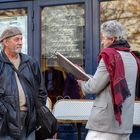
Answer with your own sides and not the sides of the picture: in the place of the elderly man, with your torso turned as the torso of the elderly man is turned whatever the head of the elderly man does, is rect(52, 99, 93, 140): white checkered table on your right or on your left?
on your left

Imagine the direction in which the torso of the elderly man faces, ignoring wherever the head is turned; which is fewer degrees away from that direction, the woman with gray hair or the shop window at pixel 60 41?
the woman with gray hair

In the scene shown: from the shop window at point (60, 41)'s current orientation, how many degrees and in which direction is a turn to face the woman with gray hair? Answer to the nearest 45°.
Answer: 0° — it already faces them

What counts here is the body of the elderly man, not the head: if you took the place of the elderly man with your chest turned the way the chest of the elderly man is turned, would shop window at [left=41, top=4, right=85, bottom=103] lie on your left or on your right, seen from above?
on your left

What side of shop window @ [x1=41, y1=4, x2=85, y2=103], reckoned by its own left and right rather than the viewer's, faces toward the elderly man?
front

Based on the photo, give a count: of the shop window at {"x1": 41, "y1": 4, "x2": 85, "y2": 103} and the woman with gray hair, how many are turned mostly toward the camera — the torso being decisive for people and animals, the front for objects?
1

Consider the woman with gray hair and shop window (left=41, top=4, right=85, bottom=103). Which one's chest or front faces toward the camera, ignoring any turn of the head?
the shop window

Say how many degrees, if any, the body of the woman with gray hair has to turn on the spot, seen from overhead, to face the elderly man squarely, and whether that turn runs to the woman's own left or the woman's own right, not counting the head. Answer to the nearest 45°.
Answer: approximately 45° to the woman's own left

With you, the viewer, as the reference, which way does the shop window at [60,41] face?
facing the viewer

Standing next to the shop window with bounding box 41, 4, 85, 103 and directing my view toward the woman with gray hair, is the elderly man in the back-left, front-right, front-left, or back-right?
front-right

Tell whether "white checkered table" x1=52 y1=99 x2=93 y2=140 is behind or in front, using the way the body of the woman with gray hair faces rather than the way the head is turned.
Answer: in front

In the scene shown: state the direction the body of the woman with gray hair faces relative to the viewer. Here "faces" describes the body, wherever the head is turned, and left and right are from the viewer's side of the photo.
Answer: facing away from the viewer and to the left of the viewer
